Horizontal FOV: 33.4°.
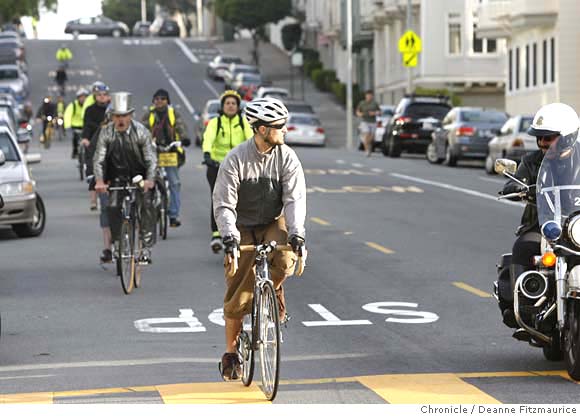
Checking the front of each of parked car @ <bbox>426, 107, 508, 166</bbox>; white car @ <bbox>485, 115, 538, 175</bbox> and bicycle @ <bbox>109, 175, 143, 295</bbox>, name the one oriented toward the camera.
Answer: the bicycle

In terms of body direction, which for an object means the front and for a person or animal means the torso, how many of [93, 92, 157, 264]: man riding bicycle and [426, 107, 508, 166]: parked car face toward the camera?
1

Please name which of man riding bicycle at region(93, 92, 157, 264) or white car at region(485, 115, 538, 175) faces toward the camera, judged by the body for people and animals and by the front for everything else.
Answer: the man riding bicycle

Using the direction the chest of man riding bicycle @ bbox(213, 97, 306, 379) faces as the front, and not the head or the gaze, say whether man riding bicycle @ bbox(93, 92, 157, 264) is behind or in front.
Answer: behind

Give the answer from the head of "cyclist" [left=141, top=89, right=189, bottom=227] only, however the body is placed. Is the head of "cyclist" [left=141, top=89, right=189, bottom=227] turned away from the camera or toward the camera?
toward the camera

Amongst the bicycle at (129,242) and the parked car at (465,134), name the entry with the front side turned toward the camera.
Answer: the bicycle

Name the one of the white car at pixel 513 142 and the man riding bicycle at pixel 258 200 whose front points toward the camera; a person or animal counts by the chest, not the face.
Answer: the man riding bicycle

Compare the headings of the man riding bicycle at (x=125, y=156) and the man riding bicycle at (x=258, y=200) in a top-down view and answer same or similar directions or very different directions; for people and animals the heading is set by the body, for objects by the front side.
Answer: same or similar directions

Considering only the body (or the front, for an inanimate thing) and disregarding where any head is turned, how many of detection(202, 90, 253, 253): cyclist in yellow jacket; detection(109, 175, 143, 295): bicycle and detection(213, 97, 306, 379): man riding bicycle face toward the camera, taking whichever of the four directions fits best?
3

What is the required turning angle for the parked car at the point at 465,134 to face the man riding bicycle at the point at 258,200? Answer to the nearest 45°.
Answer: approximately 135° to its left

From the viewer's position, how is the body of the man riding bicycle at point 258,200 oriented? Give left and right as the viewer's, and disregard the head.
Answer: facing the viewer

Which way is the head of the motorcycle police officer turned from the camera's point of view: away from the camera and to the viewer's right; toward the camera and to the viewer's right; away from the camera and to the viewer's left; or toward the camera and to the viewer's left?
toward the camera and to the viewer's left

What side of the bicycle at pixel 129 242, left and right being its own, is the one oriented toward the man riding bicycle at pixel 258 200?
front

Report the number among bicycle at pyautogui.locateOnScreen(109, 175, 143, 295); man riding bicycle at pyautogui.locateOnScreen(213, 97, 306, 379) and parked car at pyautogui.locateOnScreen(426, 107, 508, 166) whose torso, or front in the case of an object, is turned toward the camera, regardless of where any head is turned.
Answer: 2

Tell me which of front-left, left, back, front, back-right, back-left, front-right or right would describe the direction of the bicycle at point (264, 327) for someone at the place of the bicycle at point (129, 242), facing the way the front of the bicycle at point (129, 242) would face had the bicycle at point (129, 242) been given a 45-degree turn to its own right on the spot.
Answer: front-left

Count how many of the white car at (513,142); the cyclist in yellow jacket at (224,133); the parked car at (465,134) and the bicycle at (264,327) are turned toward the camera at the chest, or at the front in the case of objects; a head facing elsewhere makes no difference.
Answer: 2

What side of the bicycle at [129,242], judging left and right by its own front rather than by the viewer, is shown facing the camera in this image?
front
